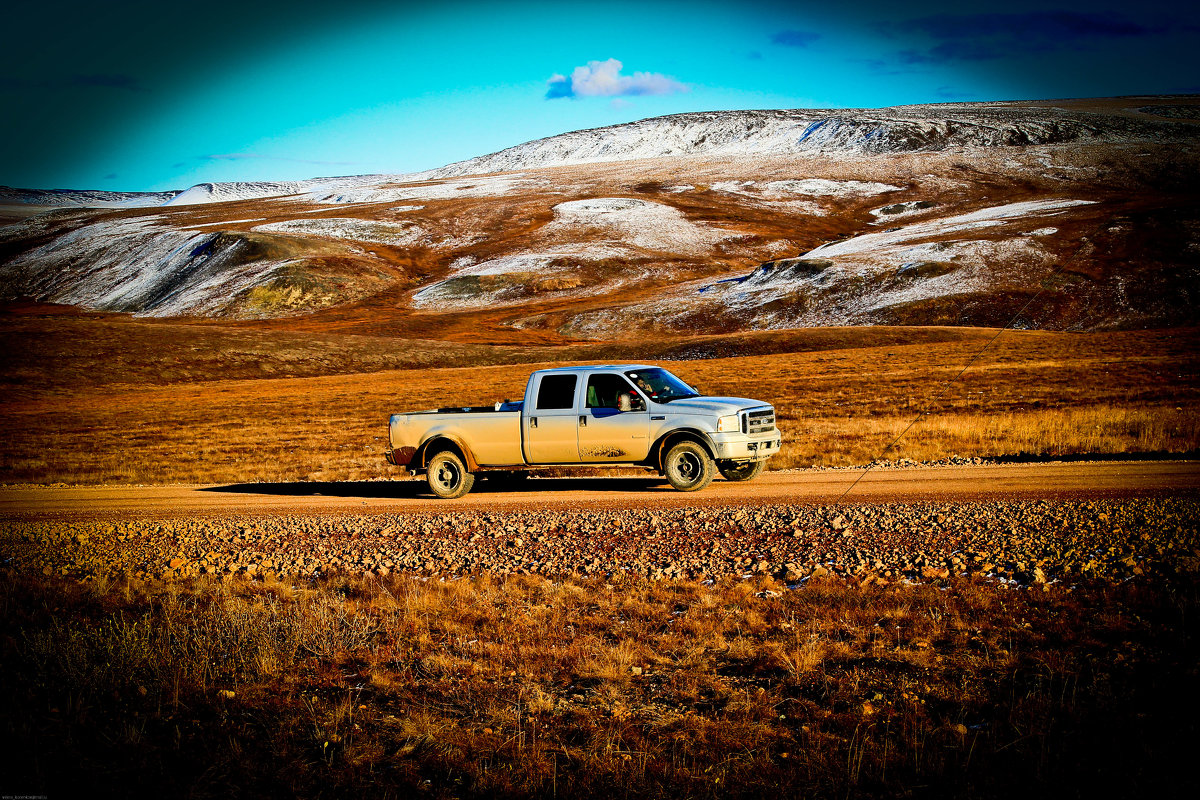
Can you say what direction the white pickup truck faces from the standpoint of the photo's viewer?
facing the viewer and to the right of the viewer
